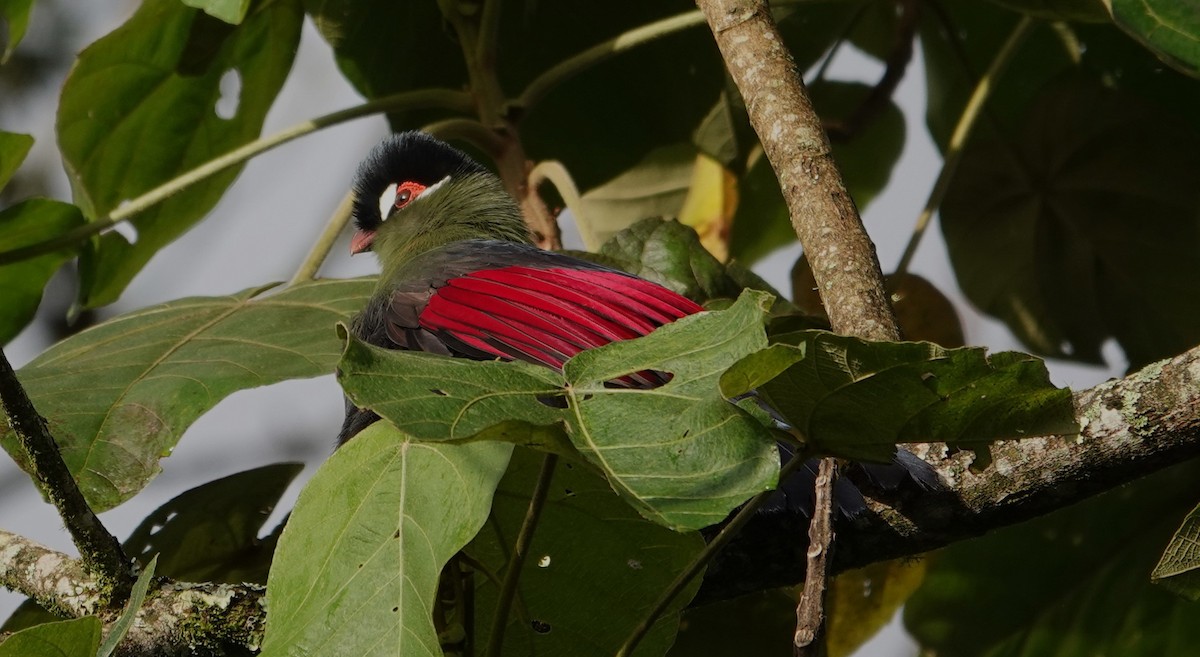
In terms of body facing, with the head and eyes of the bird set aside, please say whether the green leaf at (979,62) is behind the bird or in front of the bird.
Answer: behind

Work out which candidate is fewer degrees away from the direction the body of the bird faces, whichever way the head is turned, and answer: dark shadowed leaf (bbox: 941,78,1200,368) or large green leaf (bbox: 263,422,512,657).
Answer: the large green leaf

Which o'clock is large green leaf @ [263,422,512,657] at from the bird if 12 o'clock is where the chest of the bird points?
The large green leaf is roughly at 9 o'clock from the bird.

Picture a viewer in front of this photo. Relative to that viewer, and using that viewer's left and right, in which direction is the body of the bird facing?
facing to the left of the viewer

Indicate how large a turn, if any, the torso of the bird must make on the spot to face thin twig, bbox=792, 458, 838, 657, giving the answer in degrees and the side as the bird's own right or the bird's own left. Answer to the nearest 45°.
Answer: approximately 135° to the bird's own left

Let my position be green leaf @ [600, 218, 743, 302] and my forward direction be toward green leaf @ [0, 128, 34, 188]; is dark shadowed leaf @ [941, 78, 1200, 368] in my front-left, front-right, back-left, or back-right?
back-right
